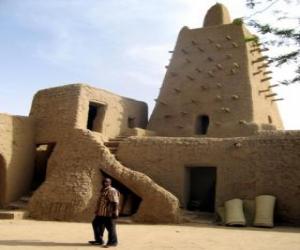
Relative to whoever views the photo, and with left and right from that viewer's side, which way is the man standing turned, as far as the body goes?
facing the viewer and to the left of the viewer

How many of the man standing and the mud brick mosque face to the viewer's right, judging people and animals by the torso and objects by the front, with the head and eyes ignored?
0

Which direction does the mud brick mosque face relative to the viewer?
toward the camera

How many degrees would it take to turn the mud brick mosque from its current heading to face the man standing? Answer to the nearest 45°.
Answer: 0° — it already faces them
